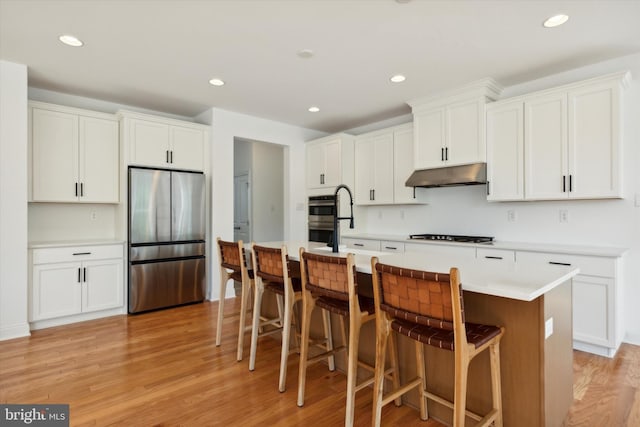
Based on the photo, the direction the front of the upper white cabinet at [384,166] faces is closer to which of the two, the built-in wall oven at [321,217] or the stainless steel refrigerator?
the stainless steel refrigerator

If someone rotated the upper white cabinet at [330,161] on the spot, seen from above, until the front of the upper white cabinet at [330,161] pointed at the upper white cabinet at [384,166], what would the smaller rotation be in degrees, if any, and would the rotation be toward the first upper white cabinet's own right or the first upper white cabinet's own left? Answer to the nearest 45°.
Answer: approximately 90° to the first upper white cabinet's own left

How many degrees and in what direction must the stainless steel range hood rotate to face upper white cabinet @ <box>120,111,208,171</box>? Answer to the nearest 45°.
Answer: approximately 45° to its right

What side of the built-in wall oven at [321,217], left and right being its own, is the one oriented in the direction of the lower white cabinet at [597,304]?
left

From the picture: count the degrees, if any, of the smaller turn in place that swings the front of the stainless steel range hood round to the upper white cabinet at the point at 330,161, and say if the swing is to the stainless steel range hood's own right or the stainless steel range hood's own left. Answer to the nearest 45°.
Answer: approximately 90° to the stainless steel range hood's own right

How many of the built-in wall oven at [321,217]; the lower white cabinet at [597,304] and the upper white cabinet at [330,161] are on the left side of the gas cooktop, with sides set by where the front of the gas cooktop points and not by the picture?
1
